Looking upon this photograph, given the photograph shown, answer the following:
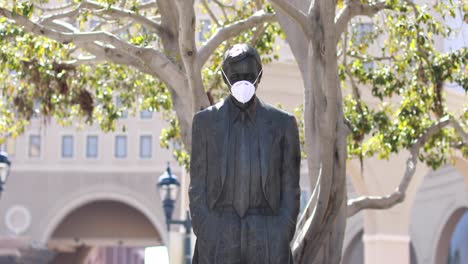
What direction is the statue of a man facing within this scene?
toward the camera

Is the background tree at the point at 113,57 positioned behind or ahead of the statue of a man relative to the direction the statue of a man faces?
behind

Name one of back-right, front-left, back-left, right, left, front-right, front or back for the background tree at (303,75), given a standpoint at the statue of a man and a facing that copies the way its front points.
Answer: back
